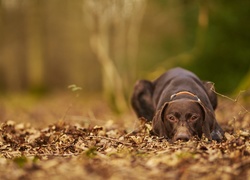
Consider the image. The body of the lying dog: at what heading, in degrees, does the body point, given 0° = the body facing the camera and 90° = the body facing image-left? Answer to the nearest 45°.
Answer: approximately 0°

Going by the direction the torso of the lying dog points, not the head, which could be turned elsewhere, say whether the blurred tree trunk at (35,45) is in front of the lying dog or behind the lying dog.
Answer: behind
